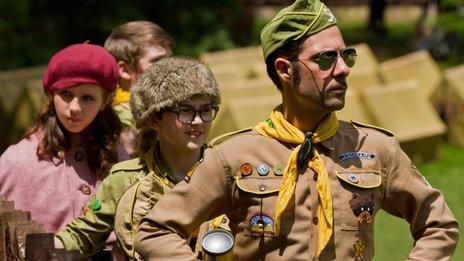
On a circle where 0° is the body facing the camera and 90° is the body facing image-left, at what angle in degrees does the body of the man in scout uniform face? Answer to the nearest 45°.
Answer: approximately 0°

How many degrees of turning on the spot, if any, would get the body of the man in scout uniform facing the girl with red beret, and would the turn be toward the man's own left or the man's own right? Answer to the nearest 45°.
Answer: approximately 135° to the man's own right

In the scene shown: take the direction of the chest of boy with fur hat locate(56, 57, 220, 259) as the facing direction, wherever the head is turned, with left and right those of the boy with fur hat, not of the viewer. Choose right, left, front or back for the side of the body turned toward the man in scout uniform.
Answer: front

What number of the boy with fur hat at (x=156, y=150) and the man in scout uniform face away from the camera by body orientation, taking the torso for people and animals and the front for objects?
0

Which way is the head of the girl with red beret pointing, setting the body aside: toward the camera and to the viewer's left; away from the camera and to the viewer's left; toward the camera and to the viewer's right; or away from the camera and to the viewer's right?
toward the camera and to the viewer's right
